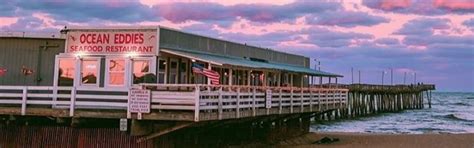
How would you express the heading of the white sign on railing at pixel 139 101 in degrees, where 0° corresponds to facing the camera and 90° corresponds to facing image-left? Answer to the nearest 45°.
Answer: approximately 0°

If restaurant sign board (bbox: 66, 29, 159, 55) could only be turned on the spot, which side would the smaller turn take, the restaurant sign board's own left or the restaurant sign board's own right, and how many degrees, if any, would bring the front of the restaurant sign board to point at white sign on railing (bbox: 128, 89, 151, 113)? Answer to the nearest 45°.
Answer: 0° — it already faces it

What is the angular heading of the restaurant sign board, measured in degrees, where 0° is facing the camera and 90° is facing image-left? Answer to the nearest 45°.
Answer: approximately 0°

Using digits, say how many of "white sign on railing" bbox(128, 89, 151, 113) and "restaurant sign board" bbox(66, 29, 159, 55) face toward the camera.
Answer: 2

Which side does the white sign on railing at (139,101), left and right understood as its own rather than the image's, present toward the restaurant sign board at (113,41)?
back
